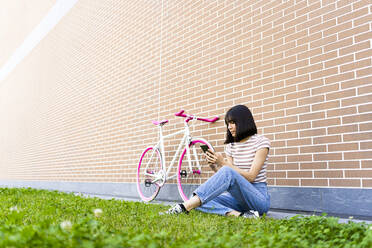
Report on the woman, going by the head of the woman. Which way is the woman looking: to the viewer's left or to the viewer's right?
to the viewer's left

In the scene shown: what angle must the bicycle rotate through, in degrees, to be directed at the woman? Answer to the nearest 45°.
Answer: approximately 45° to its right

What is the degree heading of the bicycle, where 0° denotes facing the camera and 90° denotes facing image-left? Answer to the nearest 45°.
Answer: approximately 315°

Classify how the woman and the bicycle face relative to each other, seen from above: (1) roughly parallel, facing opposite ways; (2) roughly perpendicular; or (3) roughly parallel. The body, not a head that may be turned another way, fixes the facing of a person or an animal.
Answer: roughly perpendicular

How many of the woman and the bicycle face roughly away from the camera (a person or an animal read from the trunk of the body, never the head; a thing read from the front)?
0

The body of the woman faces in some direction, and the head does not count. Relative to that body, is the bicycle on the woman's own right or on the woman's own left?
on the woman's own right

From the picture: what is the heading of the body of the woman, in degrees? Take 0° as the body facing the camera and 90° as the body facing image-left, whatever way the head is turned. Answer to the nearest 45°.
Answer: approximately 45°
